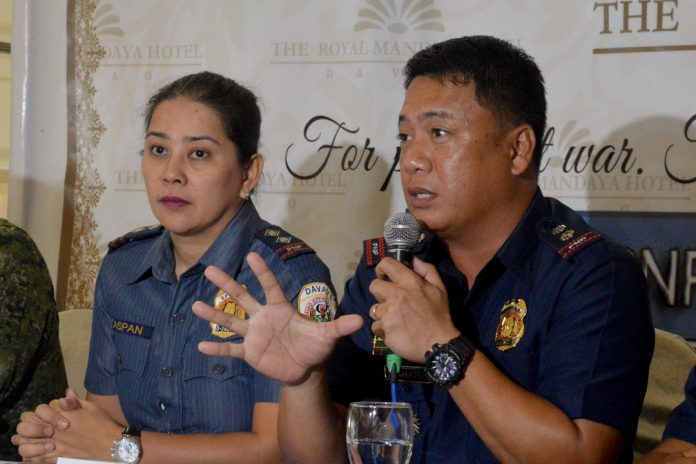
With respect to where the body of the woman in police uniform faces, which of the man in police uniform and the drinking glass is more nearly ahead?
the drinking glass

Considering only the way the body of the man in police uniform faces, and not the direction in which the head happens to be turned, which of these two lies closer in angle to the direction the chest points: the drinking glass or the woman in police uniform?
the drinking glass

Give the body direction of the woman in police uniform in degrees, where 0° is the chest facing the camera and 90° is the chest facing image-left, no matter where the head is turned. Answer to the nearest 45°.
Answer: approximately 45°

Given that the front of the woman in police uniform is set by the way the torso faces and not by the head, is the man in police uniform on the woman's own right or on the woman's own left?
on the woman's own left

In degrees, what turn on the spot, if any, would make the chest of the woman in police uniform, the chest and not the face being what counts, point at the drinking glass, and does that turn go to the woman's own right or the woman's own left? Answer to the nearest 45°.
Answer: approximately 45° to the woman's own left

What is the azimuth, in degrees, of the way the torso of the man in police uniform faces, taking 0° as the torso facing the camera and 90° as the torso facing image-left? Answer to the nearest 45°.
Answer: approximately 45°
